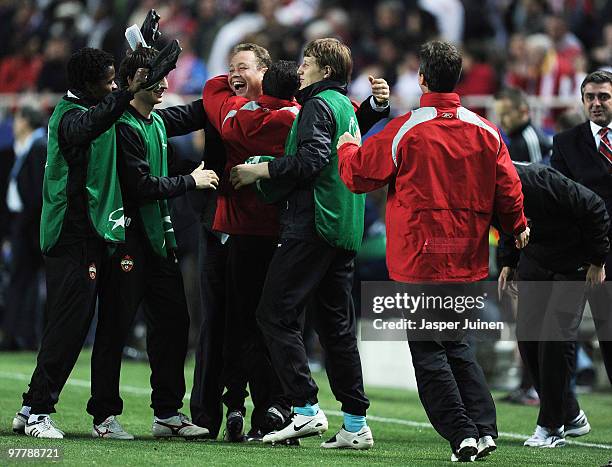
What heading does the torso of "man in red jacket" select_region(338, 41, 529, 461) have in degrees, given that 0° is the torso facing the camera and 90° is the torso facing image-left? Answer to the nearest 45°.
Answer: approximately 180°

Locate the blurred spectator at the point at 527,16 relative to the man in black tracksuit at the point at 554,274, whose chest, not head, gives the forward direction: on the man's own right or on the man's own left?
on the man's own right

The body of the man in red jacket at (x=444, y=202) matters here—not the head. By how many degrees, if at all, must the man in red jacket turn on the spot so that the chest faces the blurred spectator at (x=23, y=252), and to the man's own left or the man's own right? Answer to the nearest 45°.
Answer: approximately 45° to the man's own left

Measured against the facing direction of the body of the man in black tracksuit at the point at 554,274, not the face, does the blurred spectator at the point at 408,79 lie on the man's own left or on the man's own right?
on the man's own right

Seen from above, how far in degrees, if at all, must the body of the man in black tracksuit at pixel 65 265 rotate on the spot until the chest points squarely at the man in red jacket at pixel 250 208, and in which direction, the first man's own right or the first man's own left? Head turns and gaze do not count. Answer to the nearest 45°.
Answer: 0° — they already face them

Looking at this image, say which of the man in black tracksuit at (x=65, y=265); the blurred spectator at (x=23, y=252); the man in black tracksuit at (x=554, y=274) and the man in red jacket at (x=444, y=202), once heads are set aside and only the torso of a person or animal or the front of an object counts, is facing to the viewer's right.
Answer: the man in black tracksuit at (x=65, y=265)

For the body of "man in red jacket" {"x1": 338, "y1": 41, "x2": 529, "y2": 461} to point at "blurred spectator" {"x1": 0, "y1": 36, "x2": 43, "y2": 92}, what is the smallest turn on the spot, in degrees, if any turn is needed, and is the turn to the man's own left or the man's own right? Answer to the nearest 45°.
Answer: approximately 45° to the man's own left

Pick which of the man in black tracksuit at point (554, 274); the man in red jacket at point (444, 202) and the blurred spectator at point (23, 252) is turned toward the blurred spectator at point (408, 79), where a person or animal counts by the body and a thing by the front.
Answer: the man in red jacket

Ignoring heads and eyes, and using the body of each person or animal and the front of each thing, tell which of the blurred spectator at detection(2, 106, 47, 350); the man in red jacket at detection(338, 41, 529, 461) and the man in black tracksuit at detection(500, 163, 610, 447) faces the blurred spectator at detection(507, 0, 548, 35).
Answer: the man in red jacket
